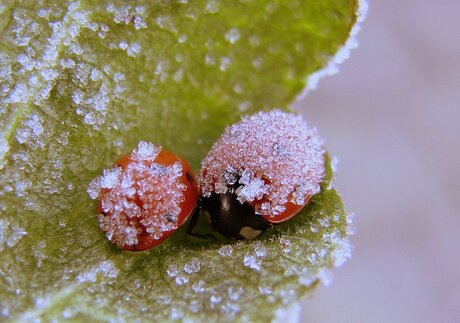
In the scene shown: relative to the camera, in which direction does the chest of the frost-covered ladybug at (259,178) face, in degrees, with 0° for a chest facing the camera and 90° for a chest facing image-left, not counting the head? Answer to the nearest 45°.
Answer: approximately 45°
